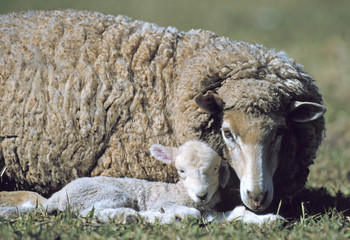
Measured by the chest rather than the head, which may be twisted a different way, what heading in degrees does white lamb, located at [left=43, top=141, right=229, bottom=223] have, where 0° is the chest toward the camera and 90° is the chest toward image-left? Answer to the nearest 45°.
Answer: approximately 270°
